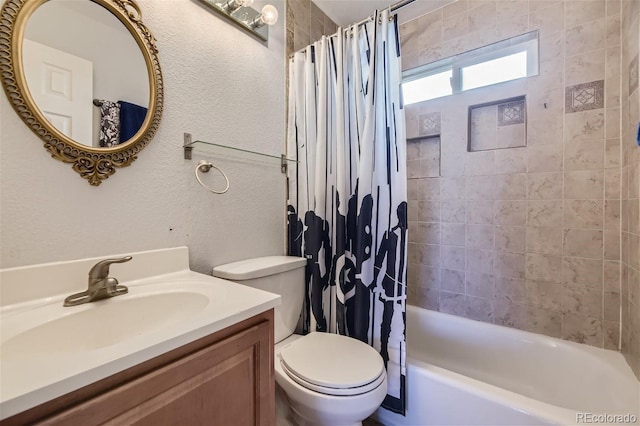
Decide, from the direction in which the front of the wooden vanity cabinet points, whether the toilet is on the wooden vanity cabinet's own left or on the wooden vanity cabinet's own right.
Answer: on the wooden vanity cabinet's own left
